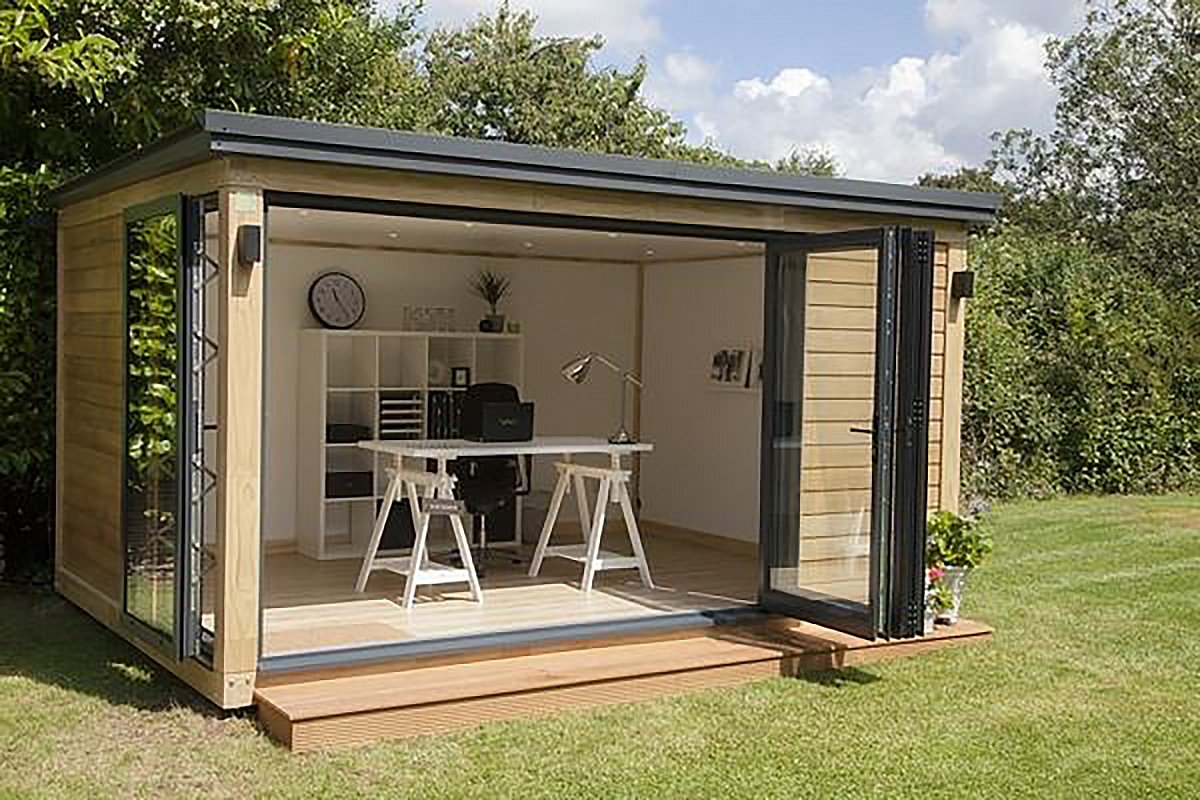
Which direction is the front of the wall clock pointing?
toward the camera

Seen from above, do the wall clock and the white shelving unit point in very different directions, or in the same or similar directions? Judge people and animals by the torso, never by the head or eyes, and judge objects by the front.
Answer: same or similar directions

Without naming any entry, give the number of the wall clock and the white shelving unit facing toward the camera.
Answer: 2

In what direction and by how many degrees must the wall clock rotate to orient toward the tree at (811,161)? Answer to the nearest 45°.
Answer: approximately 135° to its left

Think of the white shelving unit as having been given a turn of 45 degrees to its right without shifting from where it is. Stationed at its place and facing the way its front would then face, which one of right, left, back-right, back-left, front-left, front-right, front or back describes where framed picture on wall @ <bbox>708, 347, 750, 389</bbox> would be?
back-left

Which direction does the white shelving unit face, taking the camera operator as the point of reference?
facing the viewer

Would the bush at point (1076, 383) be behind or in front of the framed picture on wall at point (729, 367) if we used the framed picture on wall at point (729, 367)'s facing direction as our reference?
behind

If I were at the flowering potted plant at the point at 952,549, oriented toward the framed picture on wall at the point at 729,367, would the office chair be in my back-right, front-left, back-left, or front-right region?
front-left

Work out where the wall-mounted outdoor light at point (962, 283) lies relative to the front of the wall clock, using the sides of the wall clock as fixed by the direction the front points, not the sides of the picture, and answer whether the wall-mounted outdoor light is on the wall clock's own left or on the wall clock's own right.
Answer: on the wall clock's own left

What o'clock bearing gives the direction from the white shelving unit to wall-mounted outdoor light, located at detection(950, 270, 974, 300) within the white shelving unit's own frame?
The wall-mounted outdoor light is roughly at 10 o'clock from the white shelving unit.

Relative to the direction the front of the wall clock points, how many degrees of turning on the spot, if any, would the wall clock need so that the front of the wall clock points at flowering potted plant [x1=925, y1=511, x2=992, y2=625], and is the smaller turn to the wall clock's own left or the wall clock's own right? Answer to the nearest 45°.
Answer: approximately 45° to the wall clock's own left

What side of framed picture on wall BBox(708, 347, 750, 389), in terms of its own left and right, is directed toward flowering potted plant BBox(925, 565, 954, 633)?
left
